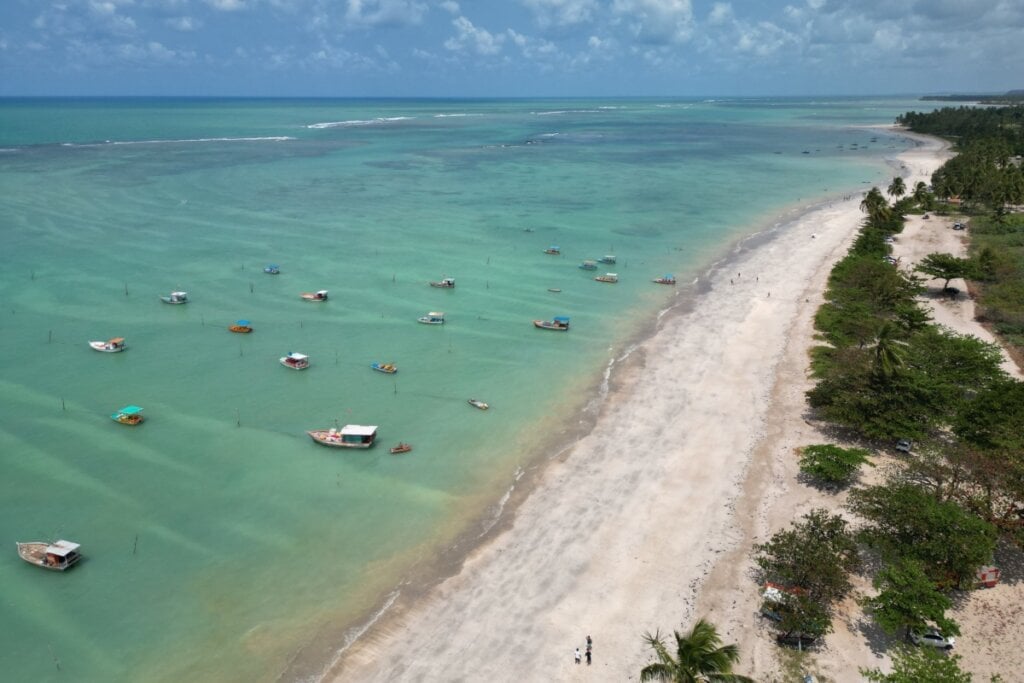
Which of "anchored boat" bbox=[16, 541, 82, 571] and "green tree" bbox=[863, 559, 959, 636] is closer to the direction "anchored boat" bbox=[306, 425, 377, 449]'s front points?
the anchored boat

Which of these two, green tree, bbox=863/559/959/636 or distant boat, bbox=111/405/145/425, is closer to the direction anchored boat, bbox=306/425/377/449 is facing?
the distant boat

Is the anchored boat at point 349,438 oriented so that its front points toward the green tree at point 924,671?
no

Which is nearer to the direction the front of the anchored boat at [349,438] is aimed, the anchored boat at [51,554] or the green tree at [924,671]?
the anchored boat

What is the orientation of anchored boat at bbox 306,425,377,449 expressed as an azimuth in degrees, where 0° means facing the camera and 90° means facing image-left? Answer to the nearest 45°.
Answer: approximately 90°

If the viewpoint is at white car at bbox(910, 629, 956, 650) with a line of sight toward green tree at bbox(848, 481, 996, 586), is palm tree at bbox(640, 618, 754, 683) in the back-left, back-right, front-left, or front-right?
back-left

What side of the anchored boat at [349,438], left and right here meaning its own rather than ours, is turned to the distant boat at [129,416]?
front

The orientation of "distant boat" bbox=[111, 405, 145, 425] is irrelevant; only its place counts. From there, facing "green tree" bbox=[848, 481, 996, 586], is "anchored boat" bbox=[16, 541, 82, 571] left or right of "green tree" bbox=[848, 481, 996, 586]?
right

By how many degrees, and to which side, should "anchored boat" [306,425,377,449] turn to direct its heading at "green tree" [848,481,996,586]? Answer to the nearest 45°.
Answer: approximately 135° to its left

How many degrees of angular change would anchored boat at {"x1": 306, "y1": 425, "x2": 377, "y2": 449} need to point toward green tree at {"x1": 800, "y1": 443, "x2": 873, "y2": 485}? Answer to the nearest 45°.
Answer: approximately 135° to its left

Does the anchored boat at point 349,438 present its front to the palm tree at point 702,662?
no

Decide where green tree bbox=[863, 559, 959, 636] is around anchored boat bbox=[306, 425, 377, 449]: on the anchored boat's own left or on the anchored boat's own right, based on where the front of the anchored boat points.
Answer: on the anchored boat's own left

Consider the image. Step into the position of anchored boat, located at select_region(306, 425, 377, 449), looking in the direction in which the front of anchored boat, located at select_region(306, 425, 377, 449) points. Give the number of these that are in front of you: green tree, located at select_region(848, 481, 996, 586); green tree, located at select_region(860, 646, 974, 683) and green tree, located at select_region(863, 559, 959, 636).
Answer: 0

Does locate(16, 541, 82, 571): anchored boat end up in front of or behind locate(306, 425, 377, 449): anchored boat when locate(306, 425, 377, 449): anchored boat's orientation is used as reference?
in front
